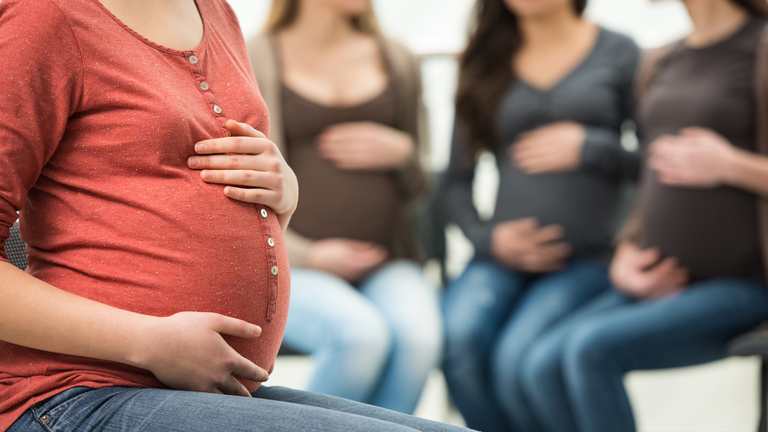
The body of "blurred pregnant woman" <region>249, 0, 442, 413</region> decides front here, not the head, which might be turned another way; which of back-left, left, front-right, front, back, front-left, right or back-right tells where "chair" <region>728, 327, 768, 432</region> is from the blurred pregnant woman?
front-left

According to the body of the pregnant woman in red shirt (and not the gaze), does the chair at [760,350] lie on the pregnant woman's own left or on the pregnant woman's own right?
on the pregnant woman's own left

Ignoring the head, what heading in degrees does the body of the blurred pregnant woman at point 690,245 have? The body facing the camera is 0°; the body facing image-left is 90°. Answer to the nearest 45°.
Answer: approximately 45°

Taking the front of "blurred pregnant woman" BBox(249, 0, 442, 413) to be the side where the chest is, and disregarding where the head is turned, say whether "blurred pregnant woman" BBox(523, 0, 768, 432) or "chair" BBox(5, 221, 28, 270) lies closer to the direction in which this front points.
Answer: the chair

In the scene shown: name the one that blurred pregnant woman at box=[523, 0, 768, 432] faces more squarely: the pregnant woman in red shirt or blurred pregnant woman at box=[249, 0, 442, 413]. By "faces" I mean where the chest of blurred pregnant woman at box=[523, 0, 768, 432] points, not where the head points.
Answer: the pregnant woman in red shirt

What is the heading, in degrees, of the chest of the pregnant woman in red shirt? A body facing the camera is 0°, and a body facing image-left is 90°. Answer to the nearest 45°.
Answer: approximately 315°
